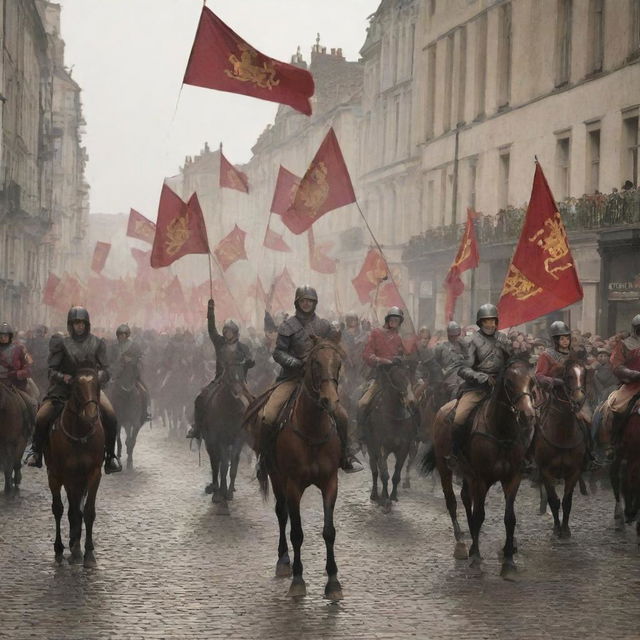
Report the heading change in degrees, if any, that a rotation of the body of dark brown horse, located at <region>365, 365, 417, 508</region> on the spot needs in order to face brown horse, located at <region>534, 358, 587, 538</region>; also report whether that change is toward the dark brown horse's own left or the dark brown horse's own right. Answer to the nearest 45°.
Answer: approximately 45° to the dark brown horse's own left

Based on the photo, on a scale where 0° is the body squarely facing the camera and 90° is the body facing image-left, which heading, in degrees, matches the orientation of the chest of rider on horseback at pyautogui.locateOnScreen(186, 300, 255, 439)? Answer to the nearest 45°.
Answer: approximately 0°

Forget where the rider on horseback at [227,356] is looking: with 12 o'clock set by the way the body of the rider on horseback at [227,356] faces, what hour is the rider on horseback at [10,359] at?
the rider on horseback at [10,359] is roughly at 3 o'clock from the rider on horseback at [227,356].

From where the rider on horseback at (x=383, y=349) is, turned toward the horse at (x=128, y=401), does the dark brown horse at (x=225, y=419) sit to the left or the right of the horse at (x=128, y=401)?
left

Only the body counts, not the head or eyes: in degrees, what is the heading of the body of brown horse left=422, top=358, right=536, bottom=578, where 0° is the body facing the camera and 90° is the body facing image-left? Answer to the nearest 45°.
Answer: approximately 315°

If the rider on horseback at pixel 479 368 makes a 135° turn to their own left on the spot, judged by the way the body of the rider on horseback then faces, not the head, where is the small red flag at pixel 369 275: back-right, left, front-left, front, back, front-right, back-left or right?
front

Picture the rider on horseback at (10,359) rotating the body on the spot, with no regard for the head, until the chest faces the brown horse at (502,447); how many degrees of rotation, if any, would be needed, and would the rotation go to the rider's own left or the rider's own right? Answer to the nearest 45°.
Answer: approximately 45° to the rider's own left

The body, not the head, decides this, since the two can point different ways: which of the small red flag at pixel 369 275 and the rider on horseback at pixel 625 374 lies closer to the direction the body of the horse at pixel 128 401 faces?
the rider on horseback

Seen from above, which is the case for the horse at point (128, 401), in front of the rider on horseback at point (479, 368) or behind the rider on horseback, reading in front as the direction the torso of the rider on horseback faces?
behind

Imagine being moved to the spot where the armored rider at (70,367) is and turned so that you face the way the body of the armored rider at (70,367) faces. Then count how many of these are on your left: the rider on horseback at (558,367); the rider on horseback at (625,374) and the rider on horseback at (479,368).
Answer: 3

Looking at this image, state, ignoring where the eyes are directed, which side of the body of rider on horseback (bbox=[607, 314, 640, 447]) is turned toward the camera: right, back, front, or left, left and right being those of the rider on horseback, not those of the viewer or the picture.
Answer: front

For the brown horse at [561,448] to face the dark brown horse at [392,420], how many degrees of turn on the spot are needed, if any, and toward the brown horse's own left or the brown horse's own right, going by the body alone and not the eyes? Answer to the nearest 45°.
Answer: approximately 135° to the brown horse's own right

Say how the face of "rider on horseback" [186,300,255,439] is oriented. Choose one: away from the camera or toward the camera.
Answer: toward the camera

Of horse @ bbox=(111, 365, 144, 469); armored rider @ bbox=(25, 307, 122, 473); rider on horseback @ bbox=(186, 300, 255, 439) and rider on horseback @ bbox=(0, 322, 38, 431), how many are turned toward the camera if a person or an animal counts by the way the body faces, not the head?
4

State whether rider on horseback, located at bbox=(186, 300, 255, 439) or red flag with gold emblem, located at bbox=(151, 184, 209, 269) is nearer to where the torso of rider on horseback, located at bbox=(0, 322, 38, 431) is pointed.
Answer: the rider on horseback
